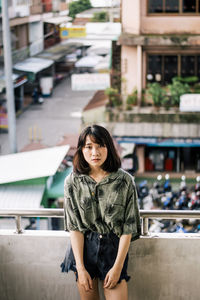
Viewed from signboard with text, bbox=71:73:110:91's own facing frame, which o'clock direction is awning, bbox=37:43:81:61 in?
The awning is roughly at 6 o'clock from the signboard with text.

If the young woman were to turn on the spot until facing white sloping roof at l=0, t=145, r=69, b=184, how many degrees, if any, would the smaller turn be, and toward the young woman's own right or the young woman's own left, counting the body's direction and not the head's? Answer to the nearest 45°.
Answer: approximately 180°

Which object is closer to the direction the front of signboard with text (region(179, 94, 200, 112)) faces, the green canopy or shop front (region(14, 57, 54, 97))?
the green canopy

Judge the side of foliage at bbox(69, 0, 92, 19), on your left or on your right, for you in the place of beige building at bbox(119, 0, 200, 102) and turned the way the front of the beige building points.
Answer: on your right

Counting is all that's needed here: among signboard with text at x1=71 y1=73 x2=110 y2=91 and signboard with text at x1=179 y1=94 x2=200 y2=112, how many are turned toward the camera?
2

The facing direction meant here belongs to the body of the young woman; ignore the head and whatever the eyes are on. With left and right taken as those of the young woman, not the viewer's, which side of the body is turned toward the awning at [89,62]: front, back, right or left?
back

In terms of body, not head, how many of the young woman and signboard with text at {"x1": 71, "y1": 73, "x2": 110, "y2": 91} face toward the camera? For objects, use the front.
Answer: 2

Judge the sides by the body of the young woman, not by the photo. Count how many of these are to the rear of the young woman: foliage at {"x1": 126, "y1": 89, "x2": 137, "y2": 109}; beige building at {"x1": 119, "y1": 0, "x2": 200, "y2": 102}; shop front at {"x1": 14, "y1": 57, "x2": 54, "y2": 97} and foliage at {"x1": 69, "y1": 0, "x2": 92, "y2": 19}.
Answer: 4

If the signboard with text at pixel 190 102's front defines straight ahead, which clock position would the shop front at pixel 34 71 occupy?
The shop front is roughly at 5 o'clock from the signboard with text.

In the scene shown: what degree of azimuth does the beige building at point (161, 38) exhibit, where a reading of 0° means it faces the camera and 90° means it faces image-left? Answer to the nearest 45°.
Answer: approximately 0°

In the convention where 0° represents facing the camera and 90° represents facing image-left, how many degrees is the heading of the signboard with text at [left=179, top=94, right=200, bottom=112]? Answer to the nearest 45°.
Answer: approximately 0°
